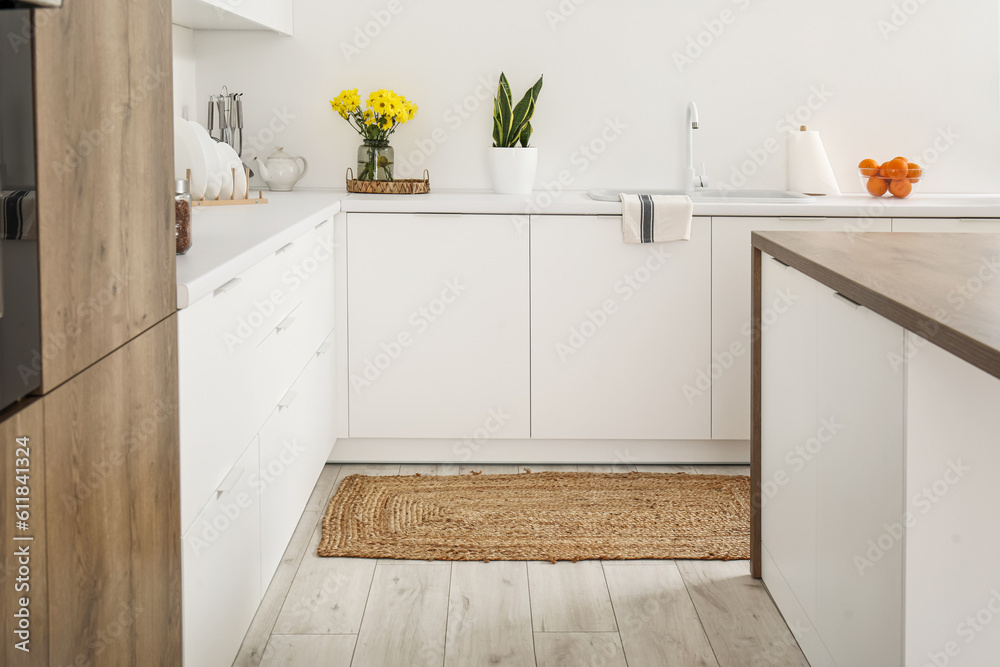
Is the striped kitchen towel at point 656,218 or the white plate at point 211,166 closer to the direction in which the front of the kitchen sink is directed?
the striped kitchen towel

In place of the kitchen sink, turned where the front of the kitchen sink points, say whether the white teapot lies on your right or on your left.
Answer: on your right

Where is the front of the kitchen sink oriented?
toward the camera

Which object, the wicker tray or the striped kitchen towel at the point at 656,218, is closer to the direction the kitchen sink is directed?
the striped kitchen towel

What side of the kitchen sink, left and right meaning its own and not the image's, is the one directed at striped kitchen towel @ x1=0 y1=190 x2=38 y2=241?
front

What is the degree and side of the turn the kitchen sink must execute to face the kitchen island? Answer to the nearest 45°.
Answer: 0° — it already faces it

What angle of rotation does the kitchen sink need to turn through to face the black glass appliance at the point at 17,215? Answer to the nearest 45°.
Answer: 0° — it already faces it

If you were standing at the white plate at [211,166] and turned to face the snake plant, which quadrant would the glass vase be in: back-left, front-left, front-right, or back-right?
front-left
